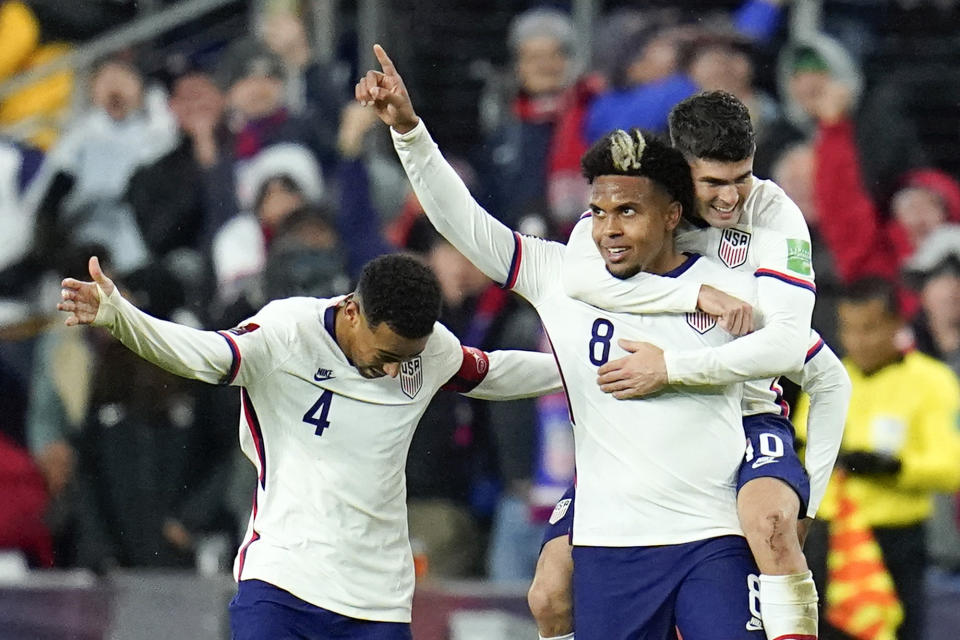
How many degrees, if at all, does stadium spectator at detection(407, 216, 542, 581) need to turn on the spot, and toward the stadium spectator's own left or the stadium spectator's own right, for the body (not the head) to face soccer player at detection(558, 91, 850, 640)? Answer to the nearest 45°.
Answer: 0° — they already face them

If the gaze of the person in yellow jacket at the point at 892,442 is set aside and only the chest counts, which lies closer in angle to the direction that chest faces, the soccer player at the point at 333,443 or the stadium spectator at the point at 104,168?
the soccer player

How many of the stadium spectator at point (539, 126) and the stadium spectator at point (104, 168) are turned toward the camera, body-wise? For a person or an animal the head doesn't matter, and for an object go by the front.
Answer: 2

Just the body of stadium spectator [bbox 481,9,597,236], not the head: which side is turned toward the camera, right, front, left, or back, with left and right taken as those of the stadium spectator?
front

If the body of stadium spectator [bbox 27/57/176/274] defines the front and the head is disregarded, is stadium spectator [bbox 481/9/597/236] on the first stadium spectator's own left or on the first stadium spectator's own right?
on the first stadium spectator's own left

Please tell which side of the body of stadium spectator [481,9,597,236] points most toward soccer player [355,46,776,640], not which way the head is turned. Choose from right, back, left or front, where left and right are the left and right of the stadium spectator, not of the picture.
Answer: front

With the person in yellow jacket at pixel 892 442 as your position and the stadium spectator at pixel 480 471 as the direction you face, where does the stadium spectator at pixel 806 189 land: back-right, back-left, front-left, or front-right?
front-right

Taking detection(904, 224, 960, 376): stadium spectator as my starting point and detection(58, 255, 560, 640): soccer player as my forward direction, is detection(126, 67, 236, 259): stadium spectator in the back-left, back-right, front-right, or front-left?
front-right

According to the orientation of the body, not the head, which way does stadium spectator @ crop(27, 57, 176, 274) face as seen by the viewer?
toward the camera
